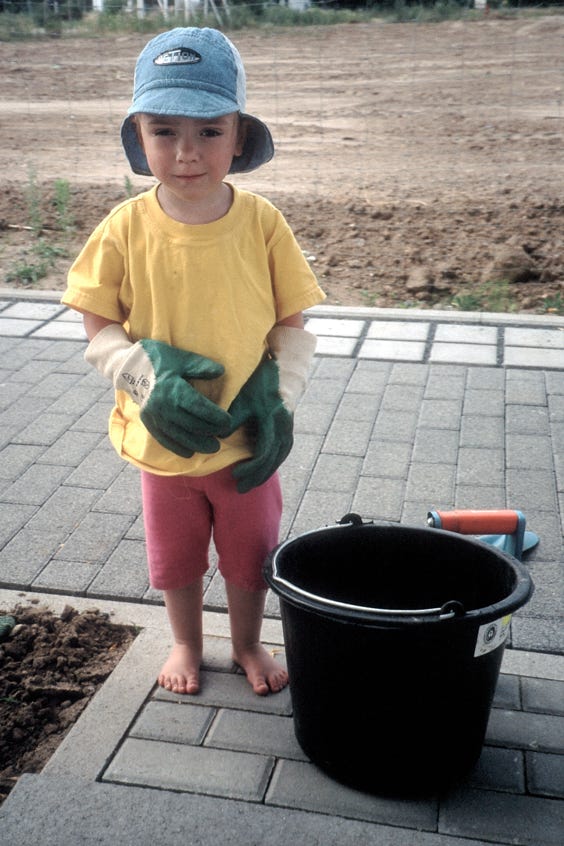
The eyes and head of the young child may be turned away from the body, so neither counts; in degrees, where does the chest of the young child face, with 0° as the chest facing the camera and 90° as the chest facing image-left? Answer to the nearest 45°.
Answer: approximately 0°

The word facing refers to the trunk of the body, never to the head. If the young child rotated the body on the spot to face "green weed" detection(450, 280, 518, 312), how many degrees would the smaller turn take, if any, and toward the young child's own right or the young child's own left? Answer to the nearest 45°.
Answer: approximately 135° to the young child's own left
